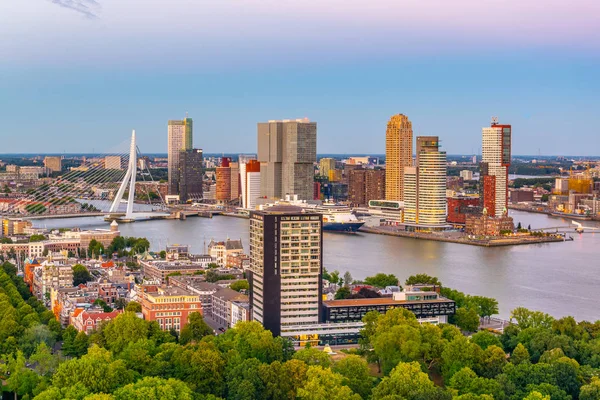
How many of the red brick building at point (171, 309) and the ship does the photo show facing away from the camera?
0

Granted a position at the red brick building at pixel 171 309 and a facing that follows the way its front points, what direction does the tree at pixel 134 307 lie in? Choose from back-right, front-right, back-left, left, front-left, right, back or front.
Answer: back-right

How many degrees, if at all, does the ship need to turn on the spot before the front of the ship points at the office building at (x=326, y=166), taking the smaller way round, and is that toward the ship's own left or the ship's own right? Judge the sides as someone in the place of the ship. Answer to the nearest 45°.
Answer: approximately 135° to the ship's own left

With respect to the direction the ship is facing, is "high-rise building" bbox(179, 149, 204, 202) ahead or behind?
behind

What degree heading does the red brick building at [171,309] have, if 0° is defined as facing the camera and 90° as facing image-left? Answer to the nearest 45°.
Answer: approximately 0°

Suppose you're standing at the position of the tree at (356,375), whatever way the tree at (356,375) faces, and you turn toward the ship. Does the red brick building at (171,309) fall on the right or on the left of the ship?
left

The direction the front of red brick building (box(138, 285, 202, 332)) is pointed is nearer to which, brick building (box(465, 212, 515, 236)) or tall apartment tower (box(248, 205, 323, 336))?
the tall apartment tower

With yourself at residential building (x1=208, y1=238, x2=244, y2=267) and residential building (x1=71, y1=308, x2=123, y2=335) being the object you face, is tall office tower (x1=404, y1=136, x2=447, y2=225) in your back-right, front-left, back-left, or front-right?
back-left

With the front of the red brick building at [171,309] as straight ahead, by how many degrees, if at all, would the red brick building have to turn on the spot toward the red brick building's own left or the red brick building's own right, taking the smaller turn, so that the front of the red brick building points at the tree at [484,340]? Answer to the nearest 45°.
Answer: approximately 45° to the red brick building's own left

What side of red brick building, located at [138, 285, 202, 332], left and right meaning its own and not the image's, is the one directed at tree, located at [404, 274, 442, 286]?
left

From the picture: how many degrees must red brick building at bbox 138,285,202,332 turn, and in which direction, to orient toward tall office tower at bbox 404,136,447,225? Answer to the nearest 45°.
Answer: approximately 135° to its left

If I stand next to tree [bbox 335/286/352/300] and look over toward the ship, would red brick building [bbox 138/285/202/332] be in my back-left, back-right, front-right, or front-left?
back-left
